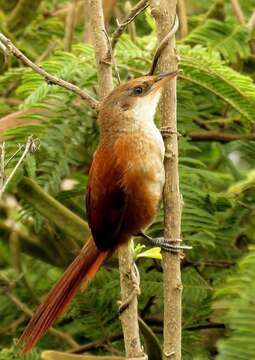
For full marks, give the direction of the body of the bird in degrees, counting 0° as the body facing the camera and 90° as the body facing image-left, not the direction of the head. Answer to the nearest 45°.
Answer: approximately 270°
